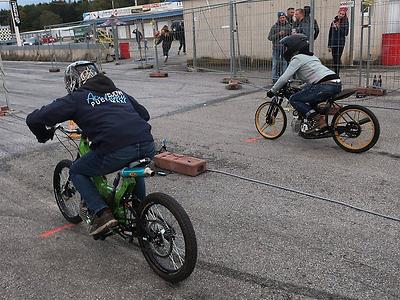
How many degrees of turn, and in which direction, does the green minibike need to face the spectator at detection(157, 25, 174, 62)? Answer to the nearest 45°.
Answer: approximately 45° to its right

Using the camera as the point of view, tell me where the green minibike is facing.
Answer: facing away from the viewer and to the left of the viewer

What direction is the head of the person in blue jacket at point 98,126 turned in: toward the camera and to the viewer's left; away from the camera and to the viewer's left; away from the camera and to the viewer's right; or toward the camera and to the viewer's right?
away from the camera and to the viewer's left

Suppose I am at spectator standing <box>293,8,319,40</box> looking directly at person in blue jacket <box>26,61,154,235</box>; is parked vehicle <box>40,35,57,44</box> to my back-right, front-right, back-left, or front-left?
back-right
